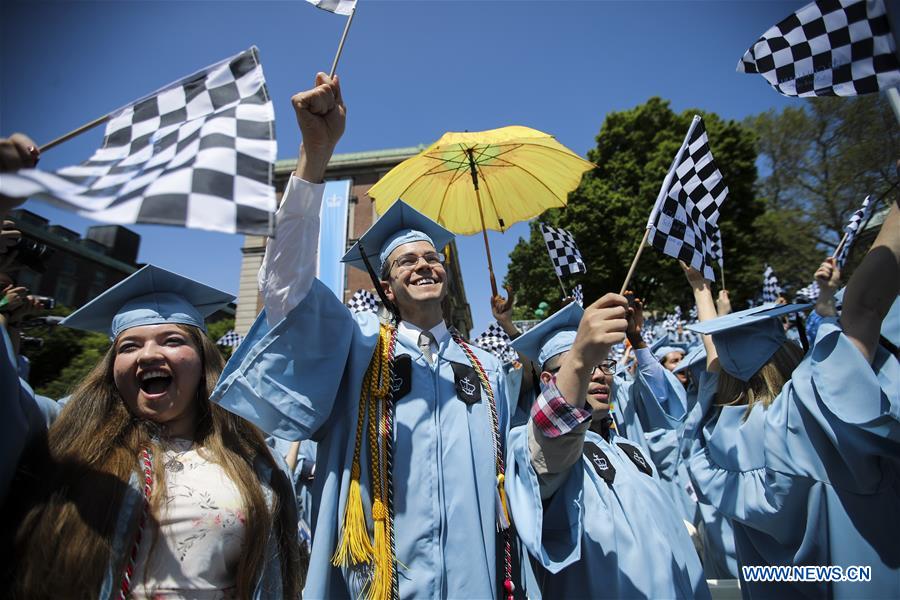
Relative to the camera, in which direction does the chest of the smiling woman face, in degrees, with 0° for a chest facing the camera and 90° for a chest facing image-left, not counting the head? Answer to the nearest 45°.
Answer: approximately 0°

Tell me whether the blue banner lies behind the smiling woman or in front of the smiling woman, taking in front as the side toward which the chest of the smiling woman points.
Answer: behind

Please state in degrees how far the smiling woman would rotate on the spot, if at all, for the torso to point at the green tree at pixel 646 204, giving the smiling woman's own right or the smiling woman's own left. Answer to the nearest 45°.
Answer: approximately 135° to the smiling woman's own left
